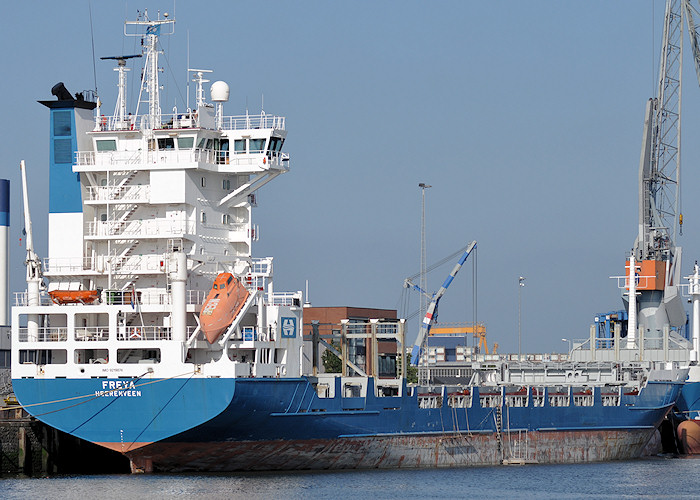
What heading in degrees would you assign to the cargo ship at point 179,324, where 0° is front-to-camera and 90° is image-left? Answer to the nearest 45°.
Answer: approximately 225°
